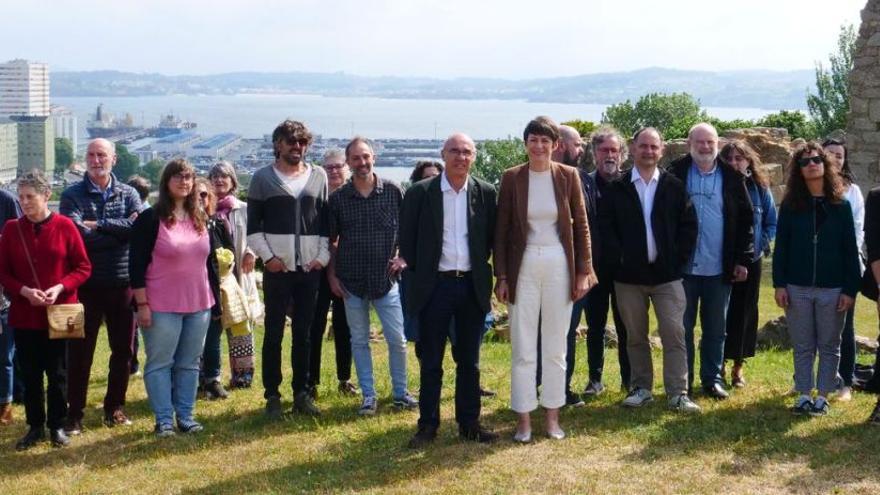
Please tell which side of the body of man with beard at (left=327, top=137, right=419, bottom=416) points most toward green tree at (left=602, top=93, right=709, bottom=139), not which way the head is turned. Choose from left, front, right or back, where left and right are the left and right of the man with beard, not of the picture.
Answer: back

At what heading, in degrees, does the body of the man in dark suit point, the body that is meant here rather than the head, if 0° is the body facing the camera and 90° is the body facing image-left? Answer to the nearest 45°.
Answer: approximately 0°

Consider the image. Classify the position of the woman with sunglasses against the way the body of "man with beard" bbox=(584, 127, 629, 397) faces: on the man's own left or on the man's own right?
on the man's own left

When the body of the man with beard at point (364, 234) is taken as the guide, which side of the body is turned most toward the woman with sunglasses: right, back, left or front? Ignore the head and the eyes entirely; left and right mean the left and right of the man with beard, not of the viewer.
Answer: left

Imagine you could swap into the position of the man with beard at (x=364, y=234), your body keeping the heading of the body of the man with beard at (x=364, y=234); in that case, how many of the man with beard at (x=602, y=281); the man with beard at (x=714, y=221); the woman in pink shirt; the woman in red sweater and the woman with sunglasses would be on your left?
3

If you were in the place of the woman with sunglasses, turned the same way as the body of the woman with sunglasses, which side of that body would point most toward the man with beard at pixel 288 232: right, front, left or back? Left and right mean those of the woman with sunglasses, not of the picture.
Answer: right

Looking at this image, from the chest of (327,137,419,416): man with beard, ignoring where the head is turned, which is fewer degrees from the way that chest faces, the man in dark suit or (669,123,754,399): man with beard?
the man in dark suit

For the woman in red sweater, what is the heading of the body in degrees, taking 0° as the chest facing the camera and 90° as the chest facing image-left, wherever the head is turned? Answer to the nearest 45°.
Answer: approximately 0°

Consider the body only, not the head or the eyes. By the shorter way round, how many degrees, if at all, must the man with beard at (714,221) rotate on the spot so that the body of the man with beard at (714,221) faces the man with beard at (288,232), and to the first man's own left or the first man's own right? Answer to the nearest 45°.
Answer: approximately 90° to the first man's own right

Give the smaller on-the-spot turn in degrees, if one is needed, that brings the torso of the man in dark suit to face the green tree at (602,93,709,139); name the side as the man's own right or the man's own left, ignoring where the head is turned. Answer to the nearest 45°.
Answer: approximately 180°

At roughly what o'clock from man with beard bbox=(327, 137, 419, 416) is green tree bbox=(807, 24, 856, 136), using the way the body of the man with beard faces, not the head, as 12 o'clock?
The green tree is roughly at 7 o'clock from the man with beard.
